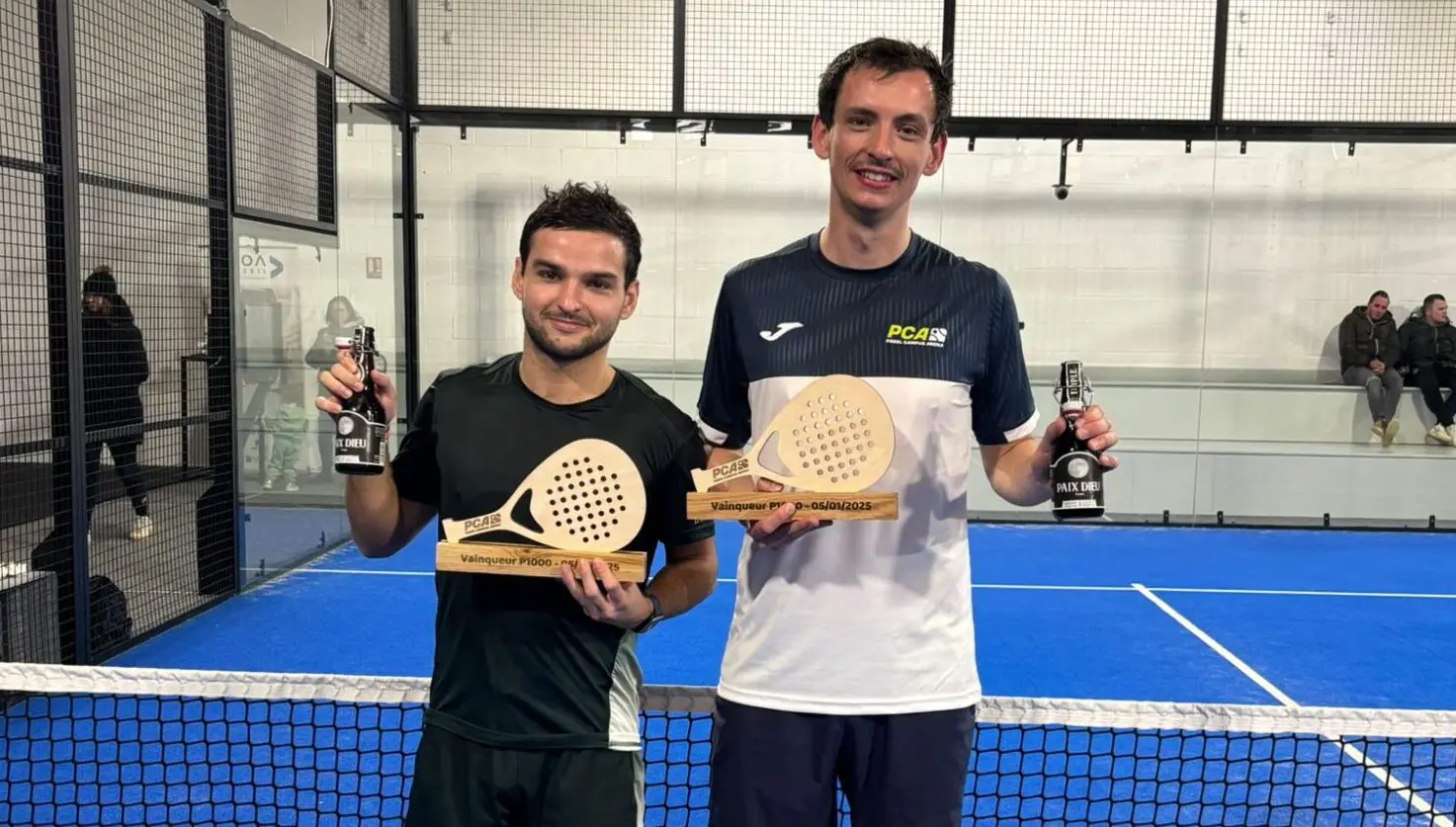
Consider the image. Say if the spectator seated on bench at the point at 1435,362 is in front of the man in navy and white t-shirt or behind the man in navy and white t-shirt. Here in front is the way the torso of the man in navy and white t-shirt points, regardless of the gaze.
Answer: behind

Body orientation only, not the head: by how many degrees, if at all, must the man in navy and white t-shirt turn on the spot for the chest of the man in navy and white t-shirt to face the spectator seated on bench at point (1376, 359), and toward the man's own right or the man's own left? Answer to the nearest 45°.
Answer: approximately 135° to the man's own left

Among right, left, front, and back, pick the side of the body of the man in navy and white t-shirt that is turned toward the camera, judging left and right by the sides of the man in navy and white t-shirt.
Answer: front

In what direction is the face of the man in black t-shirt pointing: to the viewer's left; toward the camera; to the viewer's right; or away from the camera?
toward the camera

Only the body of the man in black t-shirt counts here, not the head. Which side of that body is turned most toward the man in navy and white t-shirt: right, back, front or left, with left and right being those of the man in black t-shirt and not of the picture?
left

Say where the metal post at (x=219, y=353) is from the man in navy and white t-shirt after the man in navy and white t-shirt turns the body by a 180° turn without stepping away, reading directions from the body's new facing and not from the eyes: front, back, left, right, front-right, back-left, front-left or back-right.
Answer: front-left

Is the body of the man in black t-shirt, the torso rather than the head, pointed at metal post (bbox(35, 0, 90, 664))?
no

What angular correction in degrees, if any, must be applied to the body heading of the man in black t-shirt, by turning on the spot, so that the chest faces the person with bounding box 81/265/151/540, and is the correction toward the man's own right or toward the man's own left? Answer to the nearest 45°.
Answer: approximately 135° to the man's own right

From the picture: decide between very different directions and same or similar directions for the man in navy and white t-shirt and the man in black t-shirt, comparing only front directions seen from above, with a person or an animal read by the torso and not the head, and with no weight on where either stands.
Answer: same or similar directions

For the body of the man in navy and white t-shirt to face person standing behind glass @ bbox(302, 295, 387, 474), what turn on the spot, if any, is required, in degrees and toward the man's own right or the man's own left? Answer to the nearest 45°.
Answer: approximately 135° to the man's own right

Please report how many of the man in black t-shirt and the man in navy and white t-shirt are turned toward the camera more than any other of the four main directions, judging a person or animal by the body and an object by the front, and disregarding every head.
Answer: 2

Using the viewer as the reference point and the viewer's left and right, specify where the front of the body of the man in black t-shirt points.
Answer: facing the viewer

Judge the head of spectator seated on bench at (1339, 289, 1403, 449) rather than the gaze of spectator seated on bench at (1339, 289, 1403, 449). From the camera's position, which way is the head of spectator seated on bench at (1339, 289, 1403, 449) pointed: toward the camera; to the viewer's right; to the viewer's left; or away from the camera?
toward the camera

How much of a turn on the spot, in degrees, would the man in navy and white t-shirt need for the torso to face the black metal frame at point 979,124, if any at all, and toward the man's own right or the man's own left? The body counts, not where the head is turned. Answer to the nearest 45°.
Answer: approximately 180°

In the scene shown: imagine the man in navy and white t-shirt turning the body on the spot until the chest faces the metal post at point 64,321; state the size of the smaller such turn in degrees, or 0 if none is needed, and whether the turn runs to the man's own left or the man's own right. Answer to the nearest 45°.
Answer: approximately 135° to the man's own right
